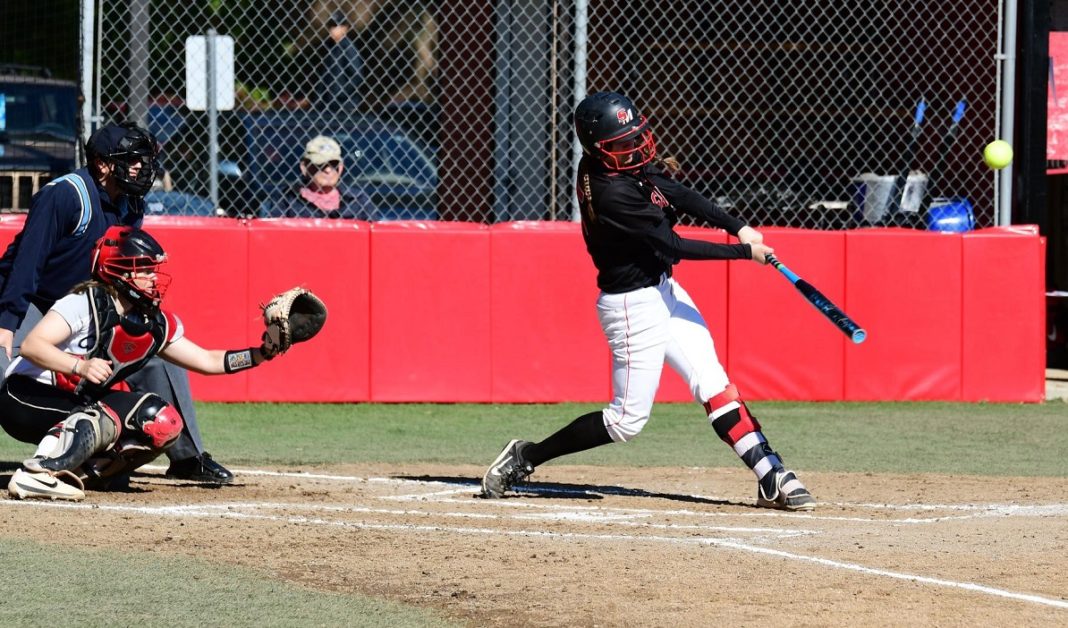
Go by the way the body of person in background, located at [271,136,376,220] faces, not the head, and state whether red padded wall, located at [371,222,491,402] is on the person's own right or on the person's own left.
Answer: on the person's own left

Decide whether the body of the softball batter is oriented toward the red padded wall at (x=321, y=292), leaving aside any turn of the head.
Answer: no

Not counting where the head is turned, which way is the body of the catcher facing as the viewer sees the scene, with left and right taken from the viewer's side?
facing the viewer and to the right of the viewer

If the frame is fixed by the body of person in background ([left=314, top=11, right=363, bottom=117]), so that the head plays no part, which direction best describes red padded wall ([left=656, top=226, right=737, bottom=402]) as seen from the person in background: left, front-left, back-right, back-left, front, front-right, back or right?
front-left

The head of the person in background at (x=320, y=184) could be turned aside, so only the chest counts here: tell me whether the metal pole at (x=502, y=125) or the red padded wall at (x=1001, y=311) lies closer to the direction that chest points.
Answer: the red padded wall

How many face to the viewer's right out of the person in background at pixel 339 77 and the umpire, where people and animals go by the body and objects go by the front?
1

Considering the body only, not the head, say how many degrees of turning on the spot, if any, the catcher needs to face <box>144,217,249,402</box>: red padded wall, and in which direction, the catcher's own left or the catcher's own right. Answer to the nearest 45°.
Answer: approximately 135° to the catcher's own left

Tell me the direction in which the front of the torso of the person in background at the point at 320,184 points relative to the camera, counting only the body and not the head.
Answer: toward the camera

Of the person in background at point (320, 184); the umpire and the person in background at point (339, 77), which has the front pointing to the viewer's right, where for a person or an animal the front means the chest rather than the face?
the umpire

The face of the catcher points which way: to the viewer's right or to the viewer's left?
to the viewer's right

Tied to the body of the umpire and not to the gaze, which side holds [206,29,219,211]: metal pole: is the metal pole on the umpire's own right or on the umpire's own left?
on the umpire's own left

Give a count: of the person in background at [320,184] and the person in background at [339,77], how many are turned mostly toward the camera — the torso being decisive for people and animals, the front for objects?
2

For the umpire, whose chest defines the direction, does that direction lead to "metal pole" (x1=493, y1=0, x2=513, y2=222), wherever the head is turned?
no

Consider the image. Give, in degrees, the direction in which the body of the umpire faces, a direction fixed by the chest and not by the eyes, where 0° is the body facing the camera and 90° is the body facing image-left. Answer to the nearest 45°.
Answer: approximately 270°

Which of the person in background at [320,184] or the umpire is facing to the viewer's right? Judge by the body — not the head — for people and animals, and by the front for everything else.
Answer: the umpire

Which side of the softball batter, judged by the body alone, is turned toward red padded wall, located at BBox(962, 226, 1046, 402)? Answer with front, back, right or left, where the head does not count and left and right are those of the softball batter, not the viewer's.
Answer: left

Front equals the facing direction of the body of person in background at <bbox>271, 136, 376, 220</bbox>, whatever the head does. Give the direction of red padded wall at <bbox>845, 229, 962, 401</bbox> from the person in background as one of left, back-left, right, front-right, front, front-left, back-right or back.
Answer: left
